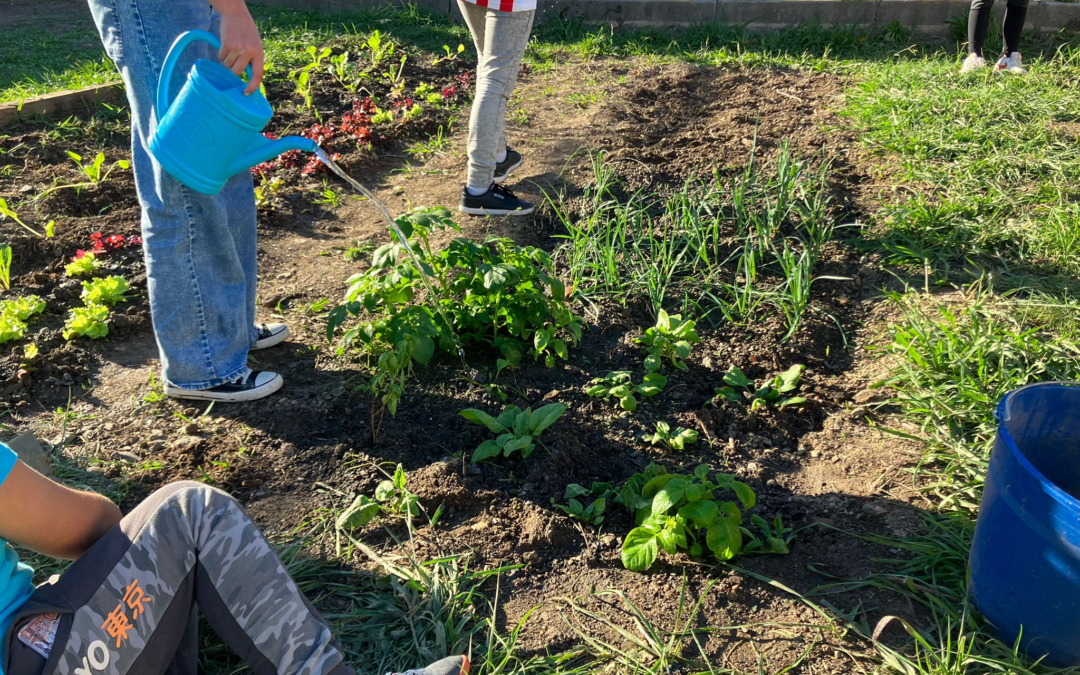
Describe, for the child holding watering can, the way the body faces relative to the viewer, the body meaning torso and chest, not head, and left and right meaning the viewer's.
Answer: facing to the right of the viewer

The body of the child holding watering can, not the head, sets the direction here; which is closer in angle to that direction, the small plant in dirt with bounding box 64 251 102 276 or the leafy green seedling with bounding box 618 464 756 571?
the leafy green seedling

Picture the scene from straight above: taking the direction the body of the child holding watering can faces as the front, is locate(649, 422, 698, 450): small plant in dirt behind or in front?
in front

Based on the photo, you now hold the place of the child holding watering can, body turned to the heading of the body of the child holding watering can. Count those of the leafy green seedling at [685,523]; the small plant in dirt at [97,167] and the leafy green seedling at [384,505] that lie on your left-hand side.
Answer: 1

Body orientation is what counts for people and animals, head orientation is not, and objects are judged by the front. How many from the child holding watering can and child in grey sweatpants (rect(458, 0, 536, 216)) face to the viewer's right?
2

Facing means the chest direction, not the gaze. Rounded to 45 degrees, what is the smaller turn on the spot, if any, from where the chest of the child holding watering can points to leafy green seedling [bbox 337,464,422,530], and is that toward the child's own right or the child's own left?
approximately 45° to the child's own right

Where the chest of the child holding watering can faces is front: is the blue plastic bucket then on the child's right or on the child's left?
on the child's right

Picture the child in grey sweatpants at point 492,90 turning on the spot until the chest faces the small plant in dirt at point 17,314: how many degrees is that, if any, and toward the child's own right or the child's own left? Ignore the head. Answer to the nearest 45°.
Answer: approximately 135° to the child's own right

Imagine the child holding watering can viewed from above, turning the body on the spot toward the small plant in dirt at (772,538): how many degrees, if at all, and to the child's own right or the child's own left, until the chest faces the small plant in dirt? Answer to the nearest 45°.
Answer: approximately 45° to the child's own right

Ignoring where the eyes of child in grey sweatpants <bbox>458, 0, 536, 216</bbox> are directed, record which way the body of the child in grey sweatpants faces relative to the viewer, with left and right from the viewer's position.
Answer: facing to the right of the viewer

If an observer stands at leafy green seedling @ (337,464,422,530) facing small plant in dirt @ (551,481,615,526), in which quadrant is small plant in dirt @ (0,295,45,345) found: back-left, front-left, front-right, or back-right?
back-left

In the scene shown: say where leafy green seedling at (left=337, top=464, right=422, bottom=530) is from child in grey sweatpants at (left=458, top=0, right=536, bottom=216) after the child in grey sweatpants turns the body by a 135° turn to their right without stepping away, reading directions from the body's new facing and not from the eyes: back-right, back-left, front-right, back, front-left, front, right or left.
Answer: front-left

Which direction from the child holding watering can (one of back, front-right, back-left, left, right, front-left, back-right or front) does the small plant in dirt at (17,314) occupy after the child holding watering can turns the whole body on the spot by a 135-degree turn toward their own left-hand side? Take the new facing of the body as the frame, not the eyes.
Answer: front

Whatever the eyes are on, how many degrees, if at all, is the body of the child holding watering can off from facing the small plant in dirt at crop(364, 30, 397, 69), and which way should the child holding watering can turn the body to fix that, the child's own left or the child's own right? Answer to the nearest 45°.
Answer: approximately 90° to the child's own left
